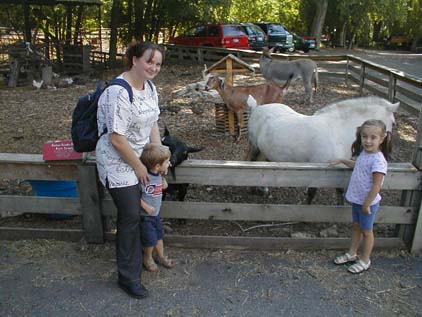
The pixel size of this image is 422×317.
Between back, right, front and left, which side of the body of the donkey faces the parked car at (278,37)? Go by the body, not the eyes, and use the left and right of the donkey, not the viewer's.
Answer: right

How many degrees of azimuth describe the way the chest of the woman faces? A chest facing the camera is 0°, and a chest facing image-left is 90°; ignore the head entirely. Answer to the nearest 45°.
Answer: approximately 315°

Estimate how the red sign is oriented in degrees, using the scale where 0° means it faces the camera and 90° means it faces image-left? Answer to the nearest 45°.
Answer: approximately 0°

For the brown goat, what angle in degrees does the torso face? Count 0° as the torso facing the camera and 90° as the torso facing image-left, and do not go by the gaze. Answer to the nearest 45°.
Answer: approximately 90°

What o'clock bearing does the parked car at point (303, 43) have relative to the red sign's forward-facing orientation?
The parked car is roughly at 7 o'clock from the red sign.

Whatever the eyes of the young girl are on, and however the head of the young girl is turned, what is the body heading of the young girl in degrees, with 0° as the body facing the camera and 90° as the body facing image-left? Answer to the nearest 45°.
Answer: approximately 45°

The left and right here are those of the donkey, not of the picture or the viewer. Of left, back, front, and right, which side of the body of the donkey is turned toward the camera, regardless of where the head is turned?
left
